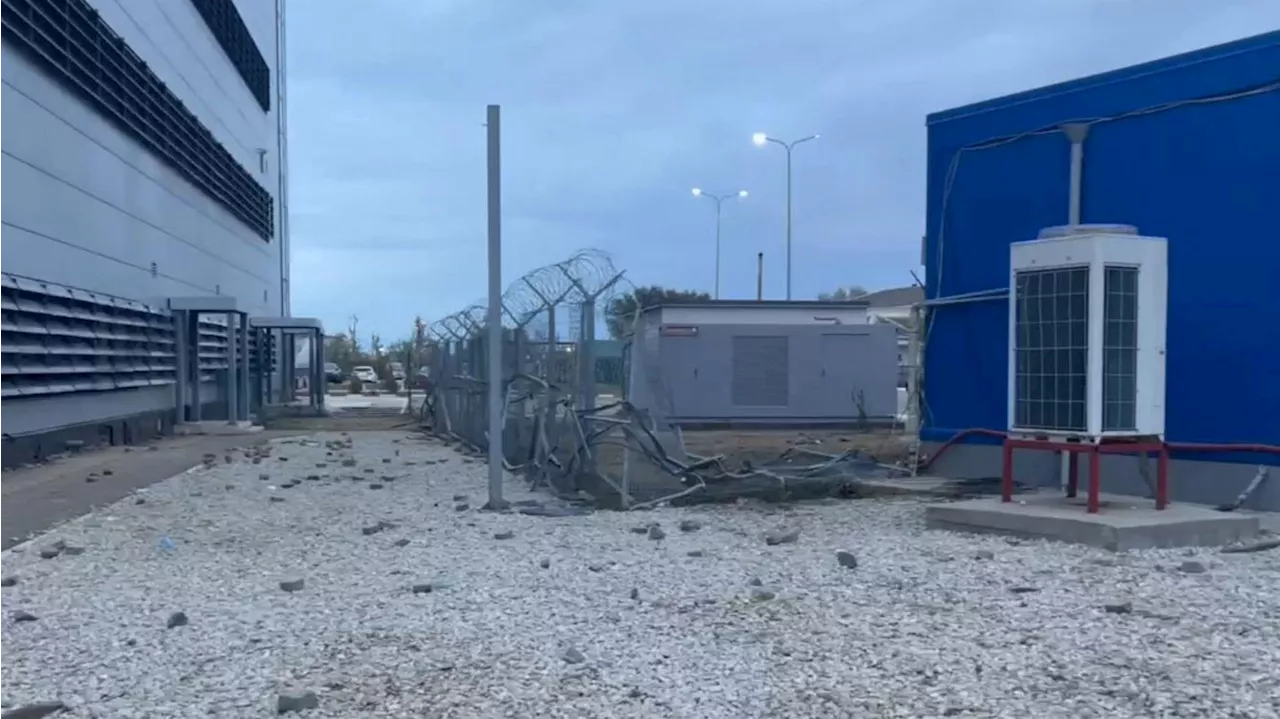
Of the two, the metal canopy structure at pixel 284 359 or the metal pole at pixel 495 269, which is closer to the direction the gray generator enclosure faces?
the metal pole

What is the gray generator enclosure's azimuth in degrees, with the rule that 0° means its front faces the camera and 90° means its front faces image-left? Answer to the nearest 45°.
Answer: approximately 0°

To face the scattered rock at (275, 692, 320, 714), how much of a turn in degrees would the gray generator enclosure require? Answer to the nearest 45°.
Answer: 0° — it already faces it

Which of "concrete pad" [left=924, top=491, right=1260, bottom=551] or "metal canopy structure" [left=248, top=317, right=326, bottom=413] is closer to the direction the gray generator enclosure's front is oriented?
the concrete pad

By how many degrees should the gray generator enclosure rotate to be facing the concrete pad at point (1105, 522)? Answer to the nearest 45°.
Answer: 0° — it already faces it

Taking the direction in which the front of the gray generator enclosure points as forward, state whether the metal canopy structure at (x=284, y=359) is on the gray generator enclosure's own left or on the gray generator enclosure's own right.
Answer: on the gray generator enclosure's own right

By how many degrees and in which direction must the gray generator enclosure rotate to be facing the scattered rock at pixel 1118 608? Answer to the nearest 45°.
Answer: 0° — it already faces it

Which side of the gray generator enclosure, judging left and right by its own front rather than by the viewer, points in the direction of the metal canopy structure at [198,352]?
right

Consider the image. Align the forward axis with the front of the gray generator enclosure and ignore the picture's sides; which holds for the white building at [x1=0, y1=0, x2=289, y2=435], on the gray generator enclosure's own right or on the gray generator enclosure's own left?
on the gray generator enclosure's own right
